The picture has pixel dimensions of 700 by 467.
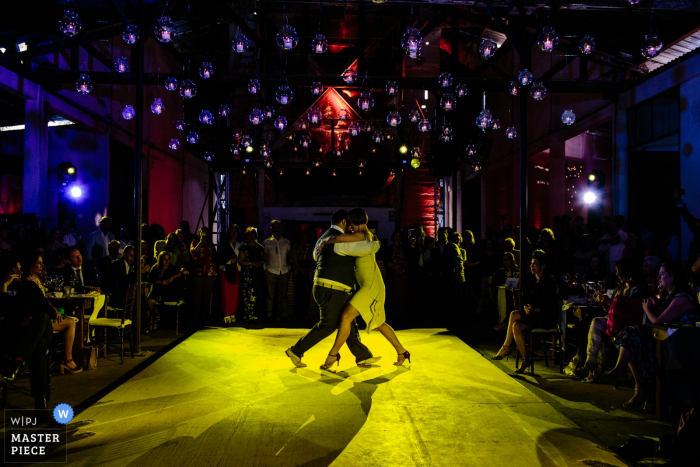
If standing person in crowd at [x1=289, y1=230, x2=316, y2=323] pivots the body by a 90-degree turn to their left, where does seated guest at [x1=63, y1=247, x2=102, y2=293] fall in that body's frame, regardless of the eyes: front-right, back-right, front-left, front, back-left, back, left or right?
back-right

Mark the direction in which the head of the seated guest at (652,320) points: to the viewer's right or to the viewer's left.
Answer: to the viewer's left

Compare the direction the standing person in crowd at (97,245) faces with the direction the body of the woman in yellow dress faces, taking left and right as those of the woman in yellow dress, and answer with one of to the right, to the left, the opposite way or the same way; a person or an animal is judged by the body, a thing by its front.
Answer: the opposite way

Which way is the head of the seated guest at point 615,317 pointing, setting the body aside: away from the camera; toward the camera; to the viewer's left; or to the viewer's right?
to the viewer's left

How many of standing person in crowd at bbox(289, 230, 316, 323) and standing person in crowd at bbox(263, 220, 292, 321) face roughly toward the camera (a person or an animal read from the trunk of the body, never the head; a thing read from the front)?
2

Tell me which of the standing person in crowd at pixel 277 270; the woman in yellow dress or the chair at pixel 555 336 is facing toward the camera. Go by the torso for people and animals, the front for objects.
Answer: the standing person in crowd

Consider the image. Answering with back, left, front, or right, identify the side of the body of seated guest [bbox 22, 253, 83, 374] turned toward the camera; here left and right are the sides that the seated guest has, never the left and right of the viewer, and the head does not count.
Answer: right

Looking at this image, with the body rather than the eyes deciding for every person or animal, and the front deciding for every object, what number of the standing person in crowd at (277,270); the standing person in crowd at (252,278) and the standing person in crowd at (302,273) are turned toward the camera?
3

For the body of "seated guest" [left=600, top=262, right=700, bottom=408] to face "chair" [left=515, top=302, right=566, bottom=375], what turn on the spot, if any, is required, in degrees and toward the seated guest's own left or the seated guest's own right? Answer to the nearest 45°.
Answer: approximately 45° to the seated guest's own right

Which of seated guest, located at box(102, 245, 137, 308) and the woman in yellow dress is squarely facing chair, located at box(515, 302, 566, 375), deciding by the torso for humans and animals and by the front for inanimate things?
the seated guest

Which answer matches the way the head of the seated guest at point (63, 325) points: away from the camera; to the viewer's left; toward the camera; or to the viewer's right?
to the viewer's right

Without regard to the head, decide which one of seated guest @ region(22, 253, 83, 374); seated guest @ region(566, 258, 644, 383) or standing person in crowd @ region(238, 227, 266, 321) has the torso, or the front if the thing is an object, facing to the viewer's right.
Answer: seated guest @ region(22, 253, 83, 374)

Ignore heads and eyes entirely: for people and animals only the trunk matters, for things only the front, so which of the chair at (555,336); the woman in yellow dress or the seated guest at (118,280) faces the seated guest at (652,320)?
the seated guest at (118,280)

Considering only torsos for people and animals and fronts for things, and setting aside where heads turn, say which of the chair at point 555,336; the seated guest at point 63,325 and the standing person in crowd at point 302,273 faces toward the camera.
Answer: the standing person in crowd
